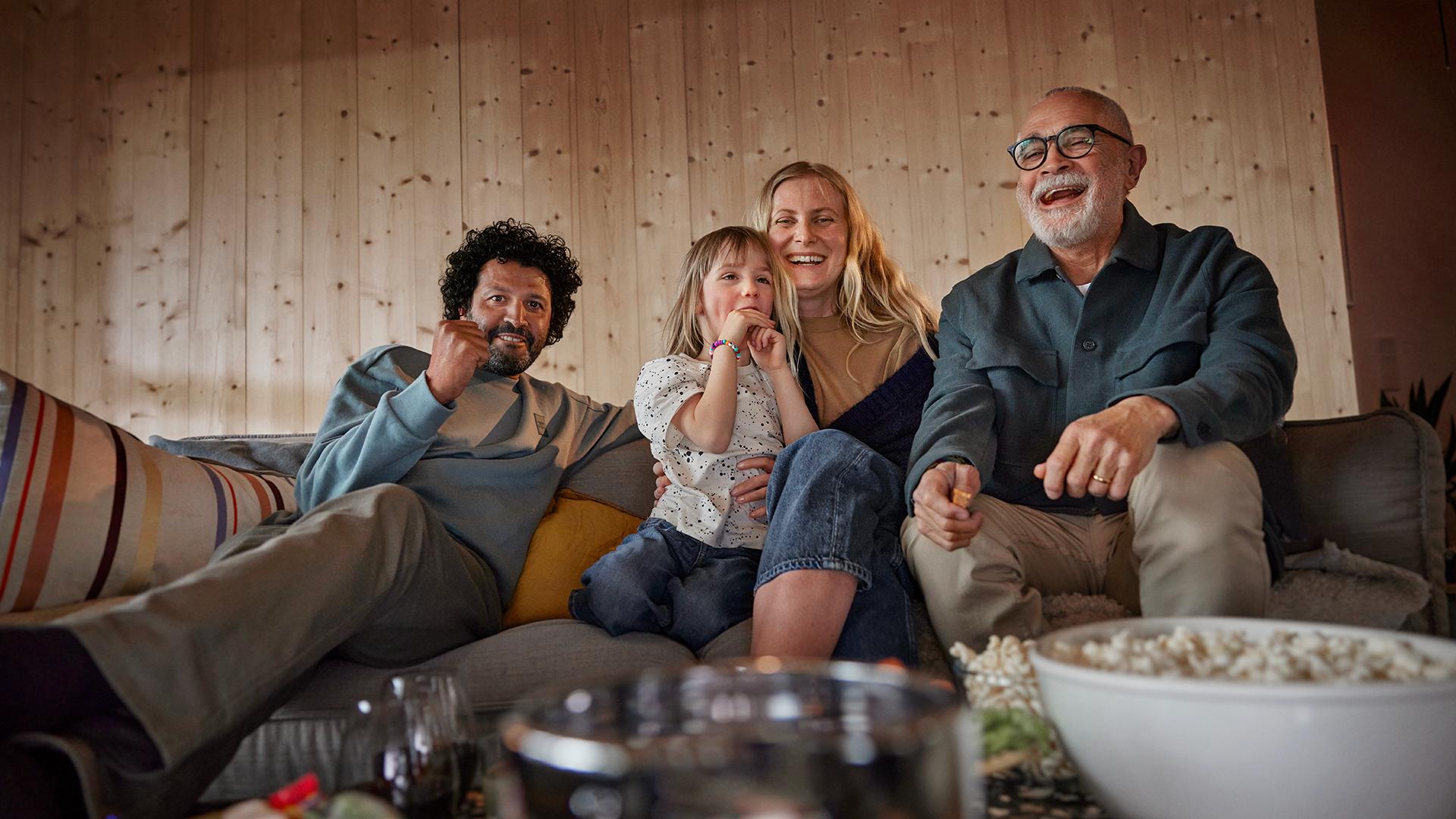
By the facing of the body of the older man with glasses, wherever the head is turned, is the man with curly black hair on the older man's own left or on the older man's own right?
on the older man's own right

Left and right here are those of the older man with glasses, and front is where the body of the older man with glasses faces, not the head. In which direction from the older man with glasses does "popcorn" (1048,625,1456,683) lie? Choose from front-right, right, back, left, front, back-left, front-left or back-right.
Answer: front

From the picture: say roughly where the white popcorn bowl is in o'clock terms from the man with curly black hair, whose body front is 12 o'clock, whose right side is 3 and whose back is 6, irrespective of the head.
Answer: The white popcorn bowl is roughly at 11 o'clock from the man with curly black hair.

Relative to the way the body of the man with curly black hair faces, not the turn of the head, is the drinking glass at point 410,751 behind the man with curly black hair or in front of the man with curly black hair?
in front

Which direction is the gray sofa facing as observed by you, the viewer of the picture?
facing the viewer

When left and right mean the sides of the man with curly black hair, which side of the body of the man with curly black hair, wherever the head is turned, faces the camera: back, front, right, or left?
front

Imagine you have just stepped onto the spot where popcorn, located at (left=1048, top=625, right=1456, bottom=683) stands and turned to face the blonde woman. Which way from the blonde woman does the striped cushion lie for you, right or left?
left

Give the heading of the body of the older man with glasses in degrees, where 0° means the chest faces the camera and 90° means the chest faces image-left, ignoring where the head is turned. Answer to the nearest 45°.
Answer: approximately 0°

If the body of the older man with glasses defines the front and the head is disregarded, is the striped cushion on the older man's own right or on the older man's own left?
on the older man's own right

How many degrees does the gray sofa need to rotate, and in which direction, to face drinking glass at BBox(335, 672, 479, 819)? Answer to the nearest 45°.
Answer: approximately 45° to its right
